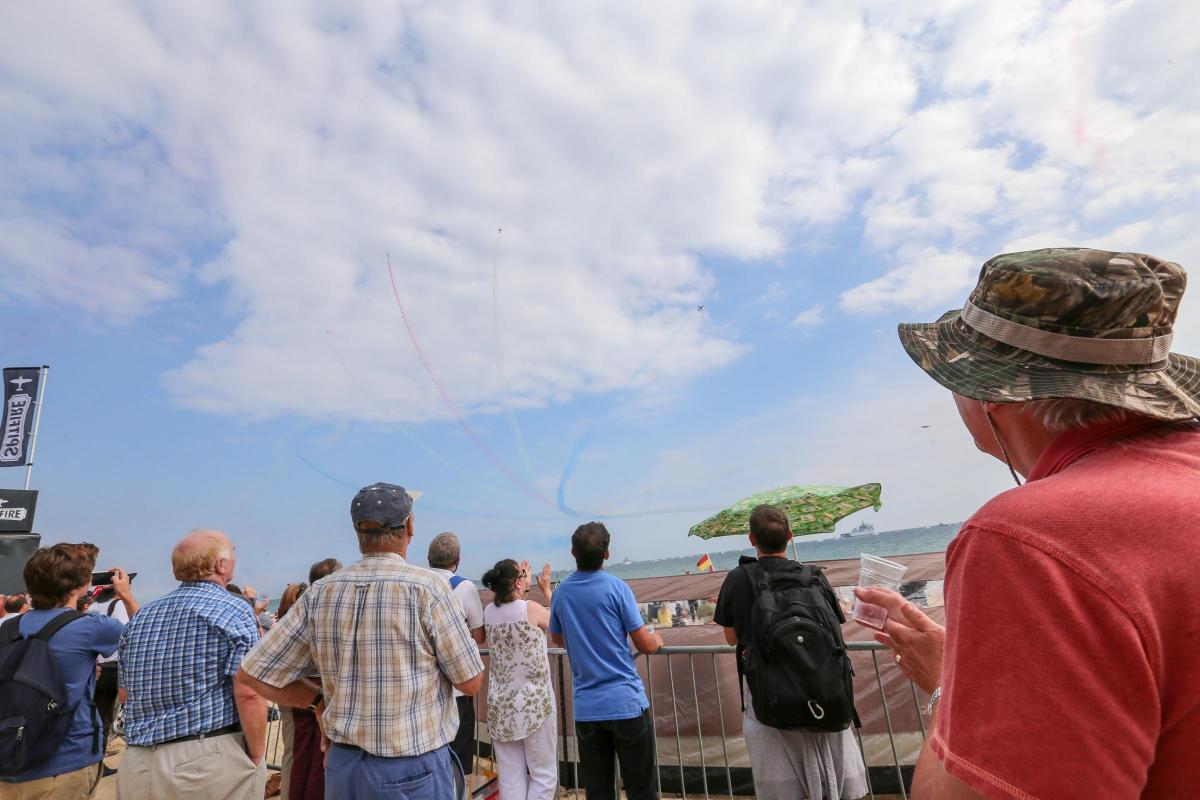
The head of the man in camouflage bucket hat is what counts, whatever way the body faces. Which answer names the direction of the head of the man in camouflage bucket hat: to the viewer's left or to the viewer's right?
to the viewer's left

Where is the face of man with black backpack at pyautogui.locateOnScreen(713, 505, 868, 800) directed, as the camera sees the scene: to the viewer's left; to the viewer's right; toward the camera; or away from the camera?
away from the camera

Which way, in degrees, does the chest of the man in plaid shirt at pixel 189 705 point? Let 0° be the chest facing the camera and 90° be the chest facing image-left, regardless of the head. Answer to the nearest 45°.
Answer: approximately 225°

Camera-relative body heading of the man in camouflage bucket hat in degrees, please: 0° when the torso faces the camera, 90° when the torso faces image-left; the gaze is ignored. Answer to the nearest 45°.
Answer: approximately 135°

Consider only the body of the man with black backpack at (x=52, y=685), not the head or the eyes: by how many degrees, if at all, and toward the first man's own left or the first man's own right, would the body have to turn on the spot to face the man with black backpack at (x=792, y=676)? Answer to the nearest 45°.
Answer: approximately 90° to the first man's own right

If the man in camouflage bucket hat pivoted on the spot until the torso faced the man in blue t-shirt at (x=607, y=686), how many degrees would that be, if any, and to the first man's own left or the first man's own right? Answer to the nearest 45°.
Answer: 0° — they already face them

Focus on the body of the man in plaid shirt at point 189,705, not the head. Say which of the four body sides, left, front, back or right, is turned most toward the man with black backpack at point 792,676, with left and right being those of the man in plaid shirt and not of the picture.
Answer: right

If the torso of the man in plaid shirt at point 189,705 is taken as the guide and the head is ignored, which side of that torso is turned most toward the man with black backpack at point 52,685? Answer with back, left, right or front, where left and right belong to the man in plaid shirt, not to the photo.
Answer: left

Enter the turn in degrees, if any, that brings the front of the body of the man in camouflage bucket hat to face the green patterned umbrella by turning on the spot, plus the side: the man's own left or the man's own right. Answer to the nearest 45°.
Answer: approximately 45° to the man's own right

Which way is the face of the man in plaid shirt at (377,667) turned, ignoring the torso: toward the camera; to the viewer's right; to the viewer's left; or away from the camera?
away from the camera
